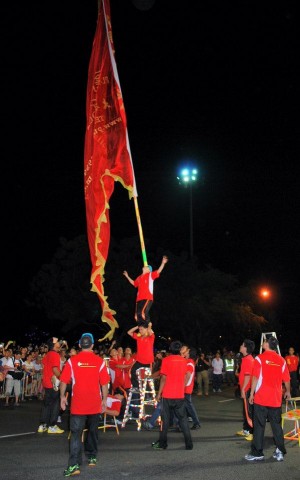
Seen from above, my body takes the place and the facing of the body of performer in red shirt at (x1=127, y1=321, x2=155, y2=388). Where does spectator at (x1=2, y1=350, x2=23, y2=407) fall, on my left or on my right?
on my right

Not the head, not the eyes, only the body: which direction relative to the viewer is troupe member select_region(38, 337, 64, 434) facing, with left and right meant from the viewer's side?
facing to the right of the viewer

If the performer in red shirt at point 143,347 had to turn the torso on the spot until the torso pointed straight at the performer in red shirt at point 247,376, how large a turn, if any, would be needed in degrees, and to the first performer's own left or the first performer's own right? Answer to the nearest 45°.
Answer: approximately 90° to the first performer's own left

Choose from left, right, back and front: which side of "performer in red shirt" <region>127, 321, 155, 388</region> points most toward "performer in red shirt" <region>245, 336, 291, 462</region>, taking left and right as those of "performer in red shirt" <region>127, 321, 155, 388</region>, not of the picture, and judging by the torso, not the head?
left

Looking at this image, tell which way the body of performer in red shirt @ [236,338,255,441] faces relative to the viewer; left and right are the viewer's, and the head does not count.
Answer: facing to the left of the viewer

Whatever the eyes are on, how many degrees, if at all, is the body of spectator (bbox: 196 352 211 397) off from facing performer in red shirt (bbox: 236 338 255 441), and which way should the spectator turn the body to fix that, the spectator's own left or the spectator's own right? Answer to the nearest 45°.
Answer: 0° — they already face them
